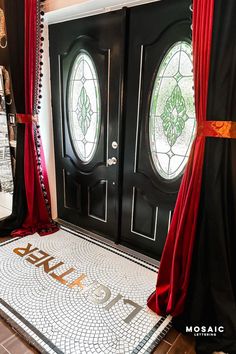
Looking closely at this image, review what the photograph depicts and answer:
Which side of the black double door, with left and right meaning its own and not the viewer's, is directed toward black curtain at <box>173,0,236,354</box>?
left

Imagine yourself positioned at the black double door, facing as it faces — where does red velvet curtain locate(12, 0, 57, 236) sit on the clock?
The red velvet curtain is roughly at 2 o'clock from the black double door.

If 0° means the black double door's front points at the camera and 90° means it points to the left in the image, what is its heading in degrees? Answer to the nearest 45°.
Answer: approximately 45°

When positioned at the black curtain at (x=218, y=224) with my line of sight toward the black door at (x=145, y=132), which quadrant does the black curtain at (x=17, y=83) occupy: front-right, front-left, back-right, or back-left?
front-left

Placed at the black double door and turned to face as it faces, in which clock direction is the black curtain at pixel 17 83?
The black curtain is roughly at 2 o'clock from the black double door.

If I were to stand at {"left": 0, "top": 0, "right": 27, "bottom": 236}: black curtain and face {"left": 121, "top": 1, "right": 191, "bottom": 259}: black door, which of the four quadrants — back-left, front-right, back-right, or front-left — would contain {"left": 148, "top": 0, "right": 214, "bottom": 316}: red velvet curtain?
front-right
